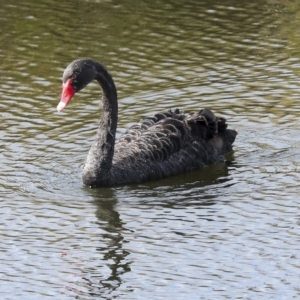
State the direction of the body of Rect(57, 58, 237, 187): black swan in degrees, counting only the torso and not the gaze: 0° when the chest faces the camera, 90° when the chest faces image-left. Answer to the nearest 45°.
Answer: approximately 45°
